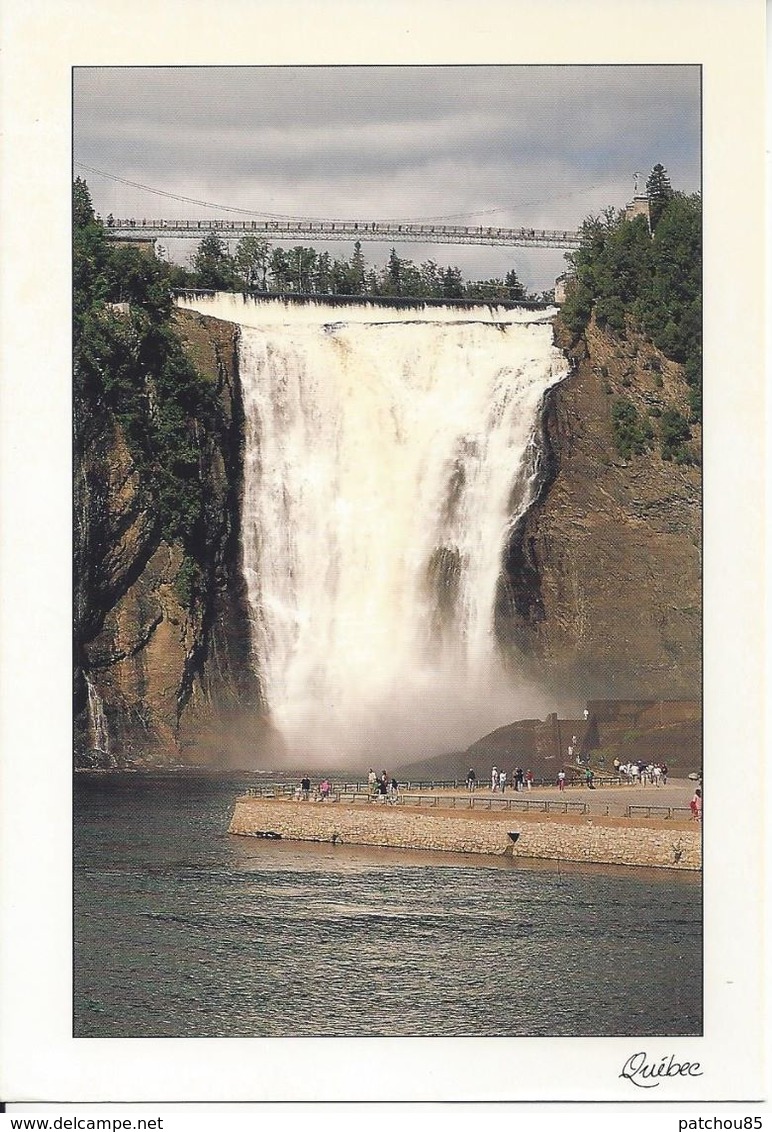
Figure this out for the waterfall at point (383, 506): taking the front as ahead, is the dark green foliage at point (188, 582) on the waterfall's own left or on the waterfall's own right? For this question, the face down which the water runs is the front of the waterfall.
on the waterfall's own right

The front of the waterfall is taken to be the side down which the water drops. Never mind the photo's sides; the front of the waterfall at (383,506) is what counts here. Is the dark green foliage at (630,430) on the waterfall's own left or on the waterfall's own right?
on the waterfall's own left

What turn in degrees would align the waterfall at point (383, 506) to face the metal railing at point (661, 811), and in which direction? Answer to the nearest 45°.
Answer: approximately 45° to its left

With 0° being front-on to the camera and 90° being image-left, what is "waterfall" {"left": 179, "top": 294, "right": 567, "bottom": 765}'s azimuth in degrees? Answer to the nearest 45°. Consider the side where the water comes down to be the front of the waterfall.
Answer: approximately 0°
